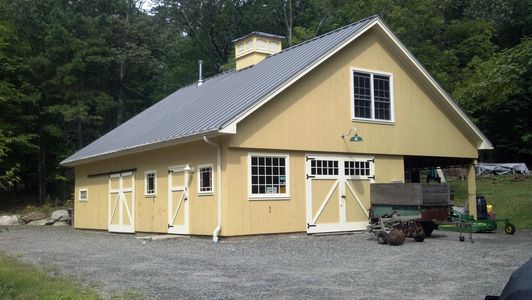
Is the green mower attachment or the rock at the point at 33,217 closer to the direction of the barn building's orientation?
the green mower attachment

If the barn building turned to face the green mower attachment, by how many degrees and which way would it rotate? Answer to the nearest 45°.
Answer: approximately 45° to its left

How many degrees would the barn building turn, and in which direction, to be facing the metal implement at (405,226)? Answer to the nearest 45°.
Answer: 0° — it already faces it

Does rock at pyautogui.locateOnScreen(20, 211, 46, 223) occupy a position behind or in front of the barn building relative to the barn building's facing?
behind

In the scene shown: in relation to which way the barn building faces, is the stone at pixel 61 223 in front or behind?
behind

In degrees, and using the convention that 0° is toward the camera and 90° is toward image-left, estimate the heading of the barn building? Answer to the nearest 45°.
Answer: approximately 315°

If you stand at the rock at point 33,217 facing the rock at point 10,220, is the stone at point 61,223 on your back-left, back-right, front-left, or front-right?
back-left
